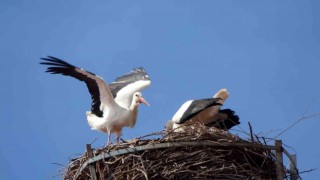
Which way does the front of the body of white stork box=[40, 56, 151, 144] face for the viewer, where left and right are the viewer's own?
facing the viewer and to the right of the viewer

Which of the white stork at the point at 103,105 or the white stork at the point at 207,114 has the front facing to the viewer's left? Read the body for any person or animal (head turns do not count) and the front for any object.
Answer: the white stork at the point at 207,114

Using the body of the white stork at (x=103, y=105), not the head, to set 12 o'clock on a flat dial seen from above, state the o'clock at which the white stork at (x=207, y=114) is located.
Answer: the white stork at (x=207, y=114) is roughly at 11 o'clock from the white stork at (x=103, y=105).

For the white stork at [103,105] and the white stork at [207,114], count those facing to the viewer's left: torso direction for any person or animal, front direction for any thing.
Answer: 1

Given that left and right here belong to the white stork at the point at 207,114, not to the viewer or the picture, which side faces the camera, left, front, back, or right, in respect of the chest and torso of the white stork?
left

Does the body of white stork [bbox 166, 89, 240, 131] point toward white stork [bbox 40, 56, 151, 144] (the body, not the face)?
yes
